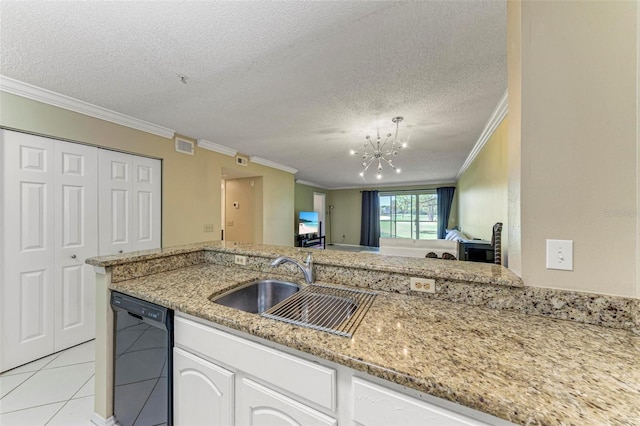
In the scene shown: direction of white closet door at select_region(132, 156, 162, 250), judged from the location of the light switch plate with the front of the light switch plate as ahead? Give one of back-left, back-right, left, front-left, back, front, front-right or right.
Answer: right

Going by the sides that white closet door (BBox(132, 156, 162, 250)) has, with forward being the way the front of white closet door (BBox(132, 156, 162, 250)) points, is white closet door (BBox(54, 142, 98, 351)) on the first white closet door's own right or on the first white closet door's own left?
on the first white closet door's own right

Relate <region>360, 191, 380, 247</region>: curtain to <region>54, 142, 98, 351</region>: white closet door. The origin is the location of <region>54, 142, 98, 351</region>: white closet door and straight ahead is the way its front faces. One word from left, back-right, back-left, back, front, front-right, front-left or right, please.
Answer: front-left

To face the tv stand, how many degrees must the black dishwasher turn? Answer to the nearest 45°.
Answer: approximately 180°

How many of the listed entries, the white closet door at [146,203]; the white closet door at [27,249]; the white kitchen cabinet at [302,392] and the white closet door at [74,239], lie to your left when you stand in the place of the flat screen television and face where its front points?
0

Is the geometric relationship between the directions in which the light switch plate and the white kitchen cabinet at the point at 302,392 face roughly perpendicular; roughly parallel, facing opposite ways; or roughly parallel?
roughly parallel

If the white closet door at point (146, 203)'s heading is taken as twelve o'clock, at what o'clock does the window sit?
The window is roughly at 10 o'clock from the white closet door.

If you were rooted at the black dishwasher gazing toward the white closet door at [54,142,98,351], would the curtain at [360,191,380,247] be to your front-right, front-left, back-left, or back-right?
front-right

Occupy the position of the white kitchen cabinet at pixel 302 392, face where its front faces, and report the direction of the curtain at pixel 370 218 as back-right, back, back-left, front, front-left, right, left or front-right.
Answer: back-right

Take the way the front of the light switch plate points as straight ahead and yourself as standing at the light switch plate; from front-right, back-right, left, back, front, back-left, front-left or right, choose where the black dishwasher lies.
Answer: front-right

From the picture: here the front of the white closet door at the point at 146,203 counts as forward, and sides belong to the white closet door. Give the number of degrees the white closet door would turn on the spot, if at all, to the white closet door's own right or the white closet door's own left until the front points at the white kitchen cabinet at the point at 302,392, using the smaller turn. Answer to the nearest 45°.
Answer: approximately 45° to the white closet door's own right

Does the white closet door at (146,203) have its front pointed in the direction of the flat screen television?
no

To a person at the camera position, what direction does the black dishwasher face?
facing the viewer and to the left of the viewer

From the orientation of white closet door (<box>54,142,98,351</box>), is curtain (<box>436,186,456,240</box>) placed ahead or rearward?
ahead

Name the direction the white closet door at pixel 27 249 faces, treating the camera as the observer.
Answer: facing the viewer and to the right of the viewer

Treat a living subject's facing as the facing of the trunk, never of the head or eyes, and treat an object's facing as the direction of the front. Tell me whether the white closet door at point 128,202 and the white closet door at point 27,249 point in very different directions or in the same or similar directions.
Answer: same or similar directions

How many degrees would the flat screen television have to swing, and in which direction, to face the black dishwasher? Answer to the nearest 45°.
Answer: approximately 45° to its right

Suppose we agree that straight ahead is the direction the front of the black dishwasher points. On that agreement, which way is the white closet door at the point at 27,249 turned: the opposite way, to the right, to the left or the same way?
to the left

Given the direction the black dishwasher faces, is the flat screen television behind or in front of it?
behind

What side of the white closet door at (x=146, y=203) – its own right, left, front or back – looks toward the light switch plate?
front

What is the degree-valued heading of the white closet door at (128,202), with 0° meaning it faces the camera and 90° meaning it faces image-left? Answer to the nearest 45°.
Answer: approximately 315°

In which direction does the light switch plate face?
toward the camera
